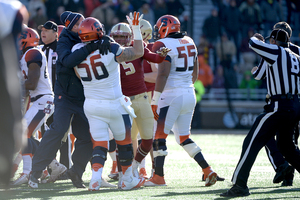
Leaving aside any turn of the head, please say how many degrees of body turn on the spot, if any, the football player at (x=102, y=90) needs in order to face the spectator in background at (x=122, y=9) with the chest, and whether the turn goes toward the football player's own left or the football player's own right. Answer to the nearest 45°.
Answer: approximately 45° to the football player's own left

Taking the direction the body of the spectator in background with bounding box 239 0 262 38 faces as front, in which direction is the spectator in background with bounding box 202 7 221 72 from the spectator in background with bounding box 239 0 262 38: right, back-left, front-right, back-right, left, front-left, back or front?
right

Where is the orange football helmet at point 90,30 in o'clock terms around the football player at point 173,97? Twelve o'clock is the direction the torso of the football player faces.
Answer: The orange football helmet is roughly at 9 o'clock from the football player.

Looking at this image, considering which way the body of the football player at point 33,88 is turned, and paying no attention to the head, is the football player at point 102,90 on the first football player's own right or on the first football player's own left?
on the first football player's own left

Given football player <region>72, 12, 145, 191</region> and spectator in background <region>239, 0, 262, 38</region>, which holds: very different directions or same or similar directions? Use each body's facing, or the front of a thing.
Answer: very different directions

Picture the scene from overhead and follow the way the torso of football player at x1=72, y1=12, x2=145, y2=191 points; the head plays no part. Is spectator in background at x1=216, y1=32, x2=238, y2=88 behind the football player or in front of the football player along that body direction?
in front

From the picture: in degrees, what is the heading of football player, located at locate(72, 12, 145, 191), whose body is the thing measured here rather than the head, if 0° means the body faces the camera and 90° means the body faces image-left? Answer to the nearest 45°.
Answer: approximately 225°

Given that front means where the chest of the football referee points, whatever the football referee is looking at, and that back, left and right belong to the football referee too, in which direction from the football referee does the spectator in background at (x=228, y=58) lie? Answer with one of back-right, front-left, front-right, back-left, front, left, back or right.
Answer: front-right

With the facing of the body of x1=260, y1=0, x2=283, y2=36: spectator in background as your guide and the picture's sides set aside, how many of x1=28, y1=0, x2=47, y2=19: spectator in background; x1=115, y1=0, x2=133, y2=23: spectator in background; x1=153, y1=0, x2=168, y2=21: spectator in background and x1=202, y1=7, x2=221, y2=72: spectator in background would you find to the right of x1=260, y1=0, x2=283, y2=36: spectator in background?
4

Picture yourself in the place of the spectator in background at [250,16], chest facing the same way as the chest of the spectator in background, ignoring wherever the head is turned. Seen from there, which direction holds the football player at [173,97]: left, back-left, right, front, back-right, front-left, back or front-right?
front

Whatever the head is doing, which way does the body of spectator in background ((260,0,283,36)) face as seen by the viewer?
toward the camera
